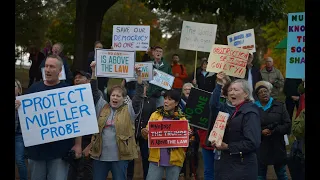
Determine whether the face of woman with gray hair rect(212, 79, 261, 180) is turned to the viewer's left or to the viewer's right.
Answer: to the viewer's left

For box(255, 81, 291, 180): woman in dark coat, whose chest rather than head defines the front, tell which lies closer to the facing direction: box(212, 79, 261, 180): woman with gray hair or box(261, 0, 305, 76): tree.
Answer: the woman with gray hair

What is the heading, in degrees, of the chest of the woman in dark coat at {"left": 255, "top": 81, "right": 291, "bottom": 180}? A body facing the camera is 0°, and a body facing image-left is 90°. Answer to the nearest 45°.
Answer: approximately 45°

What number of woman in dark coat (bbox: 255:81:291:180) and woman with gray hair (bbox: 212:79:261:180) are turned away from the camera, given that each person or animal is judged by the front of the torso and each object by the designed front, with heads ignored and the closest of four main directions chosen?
0

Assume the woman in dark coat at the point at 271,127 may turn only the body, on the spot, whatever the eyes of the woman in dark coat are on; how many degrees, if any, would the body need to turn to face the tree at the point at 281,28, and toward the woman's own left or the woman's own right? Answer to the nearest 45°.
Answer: approximately 135° to the woman's own right

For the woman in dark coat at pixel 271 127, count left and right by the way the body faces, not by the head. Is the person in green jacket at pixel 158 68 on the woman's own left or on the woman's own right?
on the woman's own right

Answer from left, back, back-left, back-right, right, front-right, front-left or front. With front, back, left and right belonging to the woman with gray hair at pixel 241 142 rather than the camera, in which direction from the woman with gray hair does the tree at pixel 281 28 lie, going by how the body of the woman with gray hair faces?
back-right

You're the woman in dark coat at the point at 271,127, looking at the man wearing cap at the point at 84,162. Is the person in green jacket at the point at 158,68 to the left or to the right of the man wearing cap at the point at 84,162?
right

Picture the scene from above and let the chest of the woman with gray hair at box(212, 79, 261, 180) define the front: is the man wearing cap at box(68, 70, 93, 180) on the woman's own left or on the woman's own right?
on the woman's own right

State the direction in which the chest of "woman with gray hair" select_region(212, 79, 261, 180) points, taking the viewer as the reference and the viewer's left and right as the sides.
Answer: facing the viewer and to the left of the viewer
